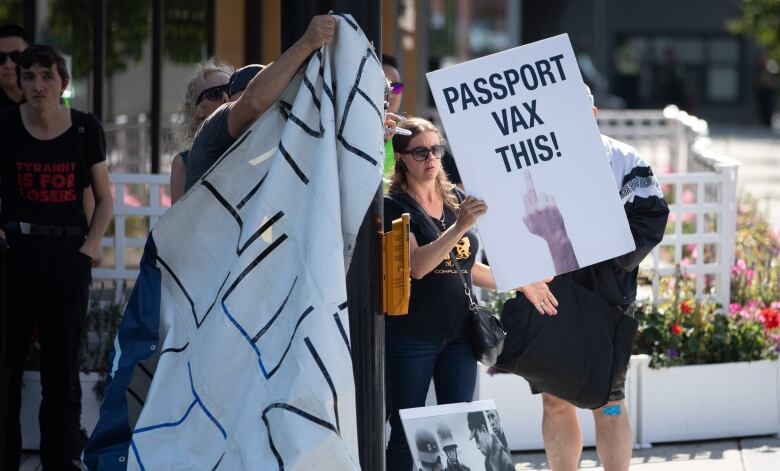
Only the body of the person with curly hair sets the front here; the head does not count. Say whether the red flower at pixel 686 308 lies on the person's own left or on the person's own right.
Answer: on the person's own left

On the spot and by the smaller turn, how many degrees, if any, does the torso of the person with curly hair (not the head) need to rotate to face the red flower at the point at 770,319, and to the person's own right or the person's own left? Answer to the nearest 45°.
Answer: approximately 45° to the person's own left

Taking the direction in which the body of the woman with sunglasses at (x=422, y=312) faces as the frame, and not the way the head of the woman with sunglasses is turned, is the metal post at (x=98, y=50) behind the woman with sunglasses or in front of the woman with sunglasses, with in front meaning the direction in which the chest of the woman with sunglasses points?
behind

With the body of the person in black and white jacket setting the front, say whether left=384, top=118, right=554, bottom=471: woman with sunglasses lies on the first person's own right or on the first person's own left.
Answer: on the first person's own right

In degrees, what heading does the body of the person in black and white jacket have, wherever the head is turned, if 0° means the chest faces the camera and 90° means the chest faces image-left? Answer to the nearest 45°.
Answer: approximately 0°

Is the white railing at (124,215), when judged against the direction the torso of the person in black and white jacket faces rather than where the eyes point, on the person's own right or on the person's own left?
on the person's own right

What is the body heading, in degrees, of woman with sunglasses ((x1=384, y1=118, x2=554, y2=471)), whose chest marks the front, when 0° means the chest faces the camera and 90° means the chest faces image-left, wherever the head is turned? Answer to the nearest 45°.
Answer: approximately 315°

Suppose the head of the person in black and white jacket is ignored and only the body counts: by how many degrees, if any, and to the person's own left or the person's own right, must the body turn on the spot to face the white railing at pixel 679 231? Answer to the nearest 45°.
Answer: approximately 180°

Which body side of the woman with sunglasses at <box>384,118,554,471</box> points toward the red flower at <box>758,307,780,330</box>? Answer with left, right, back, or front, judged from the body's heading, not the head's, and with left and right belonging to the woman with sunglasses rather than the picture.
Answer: left

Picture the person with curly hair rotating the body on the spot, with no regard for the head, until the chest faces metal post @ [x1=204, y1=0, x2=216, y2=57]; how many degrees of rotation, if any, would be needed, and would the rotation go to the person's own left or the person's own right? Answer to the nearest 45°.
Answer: approximately 135° to the person's own left
